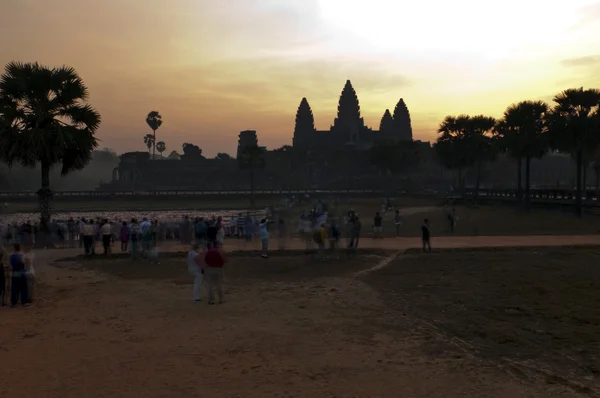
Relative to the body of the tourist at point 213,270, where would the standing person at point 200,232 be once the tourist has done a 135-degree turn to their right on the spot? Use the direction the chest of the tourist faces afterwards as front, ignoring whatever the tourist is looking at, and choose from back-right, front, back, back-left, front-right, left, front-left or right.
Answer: back-left

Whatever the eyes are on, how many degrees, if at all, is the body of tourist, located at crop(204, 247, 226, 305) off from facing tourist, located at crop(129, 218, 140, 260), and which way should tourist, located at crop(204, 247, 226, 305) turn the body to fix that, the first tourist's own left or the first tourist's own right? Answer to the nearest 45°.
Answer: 0° — they already face them

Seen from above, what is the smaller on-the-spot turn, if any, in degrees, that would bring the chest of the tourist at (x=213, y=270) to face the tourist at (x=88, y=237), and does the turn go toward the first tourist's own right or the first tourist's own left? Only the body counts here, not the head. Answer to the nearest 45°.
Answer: approximately 45° to the first tourist's own left

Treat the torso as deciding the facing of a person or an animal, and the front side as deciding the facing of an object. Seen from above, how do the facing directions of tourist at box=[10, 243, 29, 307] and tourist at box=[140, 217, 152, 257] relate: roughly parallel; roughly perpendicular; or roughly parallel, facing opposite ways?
roughly parallel

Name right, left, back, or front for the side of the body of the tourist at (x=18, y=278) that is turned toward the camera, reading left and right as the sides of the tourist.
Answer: back

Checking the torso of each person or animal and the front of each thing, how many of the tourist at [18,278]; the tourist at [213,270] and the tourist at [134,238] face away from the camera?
3

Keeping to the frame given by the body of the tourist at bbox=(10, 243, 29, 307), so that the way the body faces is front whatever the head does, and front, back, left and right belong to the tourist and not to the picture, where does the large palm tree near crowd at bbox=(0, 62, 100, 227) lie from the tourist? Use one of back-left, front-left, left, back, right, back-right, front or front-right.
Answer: front

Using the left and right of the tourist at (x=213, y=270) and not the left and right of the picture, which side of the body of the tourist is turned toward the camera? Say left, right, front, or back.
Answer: back

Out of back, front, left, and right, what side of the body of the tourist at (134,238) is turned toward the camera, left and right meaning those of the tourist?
back

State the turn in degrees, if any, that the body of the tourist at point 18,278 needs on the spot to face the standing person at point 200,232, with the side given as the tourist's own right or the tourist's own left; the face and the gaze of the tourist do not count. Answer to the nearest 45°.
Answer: approximately 45° to the tourist's own right

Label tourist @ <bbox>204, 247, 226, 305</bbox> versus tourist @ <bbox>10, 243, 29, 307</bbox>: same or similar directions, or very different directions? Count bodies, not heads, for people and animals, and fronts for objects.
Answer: same or similar directions

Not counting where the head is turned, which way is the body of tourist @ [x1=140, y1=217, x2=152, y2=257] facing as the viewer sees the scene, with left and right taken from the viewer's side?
facing away from the viewer

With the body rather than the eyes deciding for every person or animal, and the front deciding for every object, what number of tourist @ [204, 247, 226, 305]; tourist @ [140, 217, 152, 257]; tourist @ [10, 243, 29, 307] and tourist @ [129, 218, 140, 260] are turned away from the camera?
4

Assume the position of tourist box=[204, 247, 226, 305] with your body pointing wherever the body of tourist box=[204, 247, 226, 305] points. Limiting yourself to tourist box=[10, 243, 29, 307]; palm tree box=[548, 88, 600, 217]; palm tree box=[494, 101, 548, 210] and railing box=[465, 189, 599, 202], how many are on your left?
1

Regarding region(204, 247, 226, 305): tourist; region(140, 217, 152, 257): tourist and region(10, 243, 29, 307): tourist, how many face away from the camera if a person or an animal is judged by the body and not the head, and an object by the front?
3

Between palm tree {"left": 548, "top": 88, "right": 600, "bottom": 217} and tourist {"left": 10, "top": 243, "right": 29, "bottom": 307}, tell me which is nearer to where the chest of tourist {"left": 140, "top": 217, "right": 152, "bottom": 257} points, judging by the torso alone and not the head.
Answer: the palm tree

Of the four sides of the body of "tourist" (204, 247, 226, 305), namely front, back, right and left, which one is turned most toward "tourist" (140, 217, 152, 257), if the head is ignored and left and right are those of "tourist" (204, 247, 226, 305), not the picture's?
front

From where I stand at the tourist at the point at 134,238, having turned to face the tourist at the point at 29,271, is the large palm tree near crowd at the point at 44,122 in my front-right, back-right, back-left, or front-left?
back-right

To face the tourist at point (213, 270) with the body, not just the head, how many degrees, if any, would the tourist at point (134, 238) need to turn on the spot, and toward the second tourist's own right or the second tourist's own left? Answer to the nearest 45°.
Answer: approximately 180°
